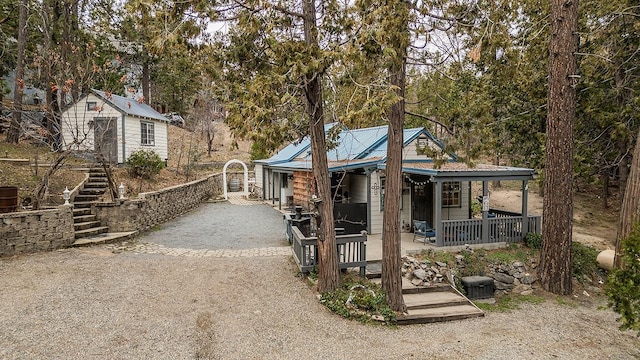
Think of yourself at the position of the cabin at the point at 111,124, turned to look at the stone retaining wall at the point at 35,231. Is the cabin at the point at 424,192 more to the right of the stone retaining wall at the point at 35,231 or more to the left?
left

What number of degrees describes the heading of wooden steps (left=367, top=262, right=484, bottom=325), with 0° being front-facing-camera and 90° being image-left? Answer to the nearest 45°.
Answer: approximately 0°

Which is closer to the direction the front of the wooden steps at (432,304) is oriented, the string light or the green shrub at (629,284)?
the green shrub

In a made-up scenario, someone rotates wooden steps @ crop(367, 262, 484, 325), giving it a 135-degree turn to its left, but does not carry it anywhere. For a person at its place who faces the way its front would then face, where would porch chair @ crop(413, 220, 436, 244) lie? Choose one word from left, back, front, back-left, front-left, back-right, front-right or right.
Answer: front-left

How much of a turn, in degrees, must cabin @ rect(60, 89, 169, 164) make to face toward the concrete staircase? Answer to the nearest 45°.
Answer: approximately 45° to its left

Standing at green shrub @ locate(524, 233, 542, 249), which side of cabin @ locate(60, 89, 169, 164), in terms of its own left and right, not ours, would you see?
left

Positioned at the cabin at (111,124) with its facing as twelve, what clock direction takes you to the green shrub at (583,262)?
The green shrub is roughly at 9 o'clock from the cabin.

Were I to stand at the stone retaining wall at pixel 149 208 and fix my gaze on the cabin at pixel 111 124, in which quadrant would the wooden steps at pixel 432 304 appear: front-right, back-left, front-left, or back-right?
back-right

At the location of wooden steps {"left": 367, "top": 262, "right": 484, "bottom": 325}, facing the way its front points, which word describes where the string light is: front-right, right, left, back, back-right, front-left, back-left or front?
back

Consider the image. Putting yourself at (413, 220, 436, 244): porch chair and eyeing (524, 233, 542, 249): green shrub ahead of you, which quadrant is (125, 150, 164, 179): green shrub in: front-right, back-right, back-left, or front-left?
back-left

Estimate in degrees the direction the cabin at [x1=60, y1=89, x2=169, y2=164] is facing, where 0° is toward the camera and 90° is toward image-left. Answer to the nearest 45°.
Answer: approximately 45°

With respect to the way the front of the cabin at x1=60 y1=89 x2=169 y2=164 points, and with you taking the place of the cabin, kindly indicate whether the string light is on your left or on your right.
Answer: on your left

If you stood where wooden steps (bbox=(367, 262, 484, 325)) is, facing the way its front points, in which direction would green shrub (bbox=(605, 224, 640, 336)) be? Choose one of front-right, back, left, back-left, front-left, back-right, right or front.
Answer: front-left
